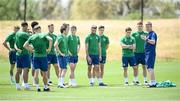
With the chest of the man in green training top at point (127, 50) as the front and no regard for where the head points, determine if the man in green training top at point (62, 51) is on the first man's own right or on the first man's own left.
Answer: on the first man's own right

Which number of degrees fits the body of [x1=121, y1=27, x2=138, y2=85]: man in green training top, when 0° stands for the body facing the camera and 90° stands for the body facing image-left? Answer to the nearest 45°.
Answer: approximately 0°

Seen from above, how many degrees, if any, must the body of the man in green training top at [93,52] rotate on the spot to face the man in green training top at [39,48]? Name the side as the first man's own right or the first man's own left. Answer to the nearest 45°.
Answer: approximately 45° to the first man's own right
